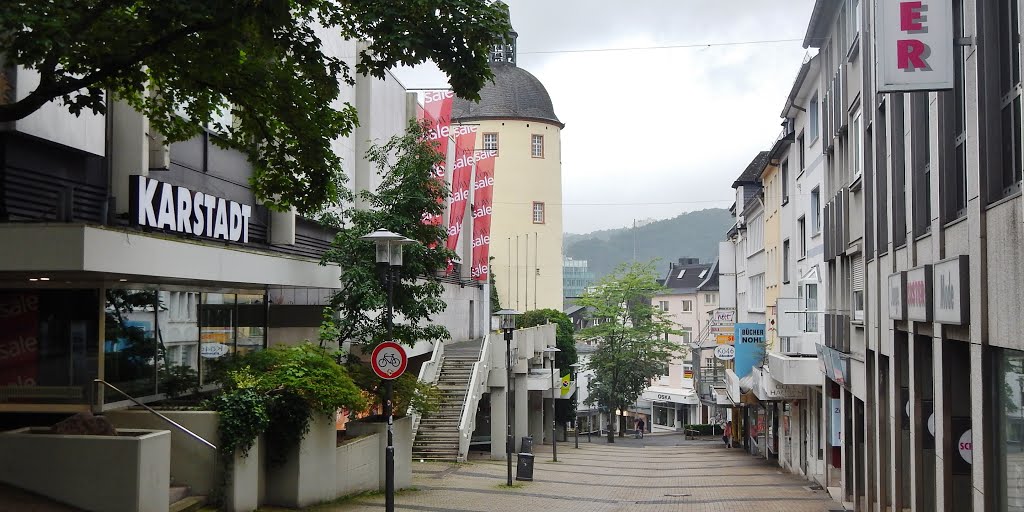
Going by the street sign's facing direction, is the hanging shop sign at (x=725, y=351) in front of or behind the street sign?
behind

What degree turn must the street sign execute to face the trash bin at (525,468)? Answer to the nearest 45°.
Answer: approximately 180°

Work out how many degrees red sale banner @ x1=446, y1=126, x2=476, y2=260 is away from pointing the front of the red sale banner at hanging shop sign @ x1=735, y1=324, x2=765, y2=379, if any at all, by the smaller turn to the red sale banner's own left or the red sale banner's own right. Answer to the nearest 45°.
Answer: approximately 90° to the red sale banner's own left

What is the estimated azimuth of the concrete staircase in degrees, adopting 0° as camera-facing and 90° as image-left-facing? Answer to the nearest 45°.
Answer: approximately 0°

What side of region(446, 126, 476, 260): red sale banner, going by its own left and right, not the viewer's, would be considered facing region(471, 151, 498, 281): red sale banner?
back

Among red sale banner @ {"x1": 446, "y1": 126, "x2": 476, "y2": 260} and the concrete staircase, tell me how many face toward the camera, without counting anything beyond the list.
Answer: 2

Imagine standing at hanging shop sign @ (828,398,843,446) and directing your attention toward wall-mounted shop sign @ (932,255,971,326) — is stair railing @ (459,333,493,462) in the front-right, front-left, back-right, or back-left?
back-right
